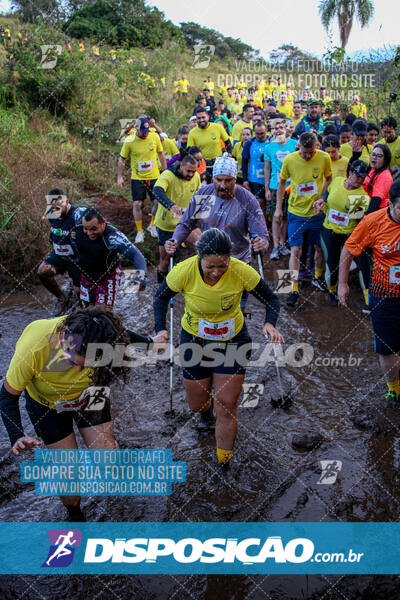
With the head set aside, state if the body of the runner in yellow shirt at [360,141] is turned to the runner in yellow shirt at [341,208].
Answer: yes

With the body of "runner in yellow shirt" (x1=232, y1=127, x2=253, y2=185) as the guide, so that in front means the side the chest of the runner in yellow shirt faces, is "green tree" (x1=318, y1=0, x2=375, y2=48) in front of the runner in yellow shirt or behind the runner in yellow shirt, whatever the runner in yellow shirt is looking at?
behind

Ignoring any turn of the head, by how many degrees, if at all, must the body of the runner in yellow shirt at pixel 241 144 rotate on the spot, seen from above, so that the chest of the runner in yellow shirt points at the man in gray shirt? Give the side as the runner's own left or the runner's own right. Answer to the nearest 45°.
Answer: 0° — they already face them

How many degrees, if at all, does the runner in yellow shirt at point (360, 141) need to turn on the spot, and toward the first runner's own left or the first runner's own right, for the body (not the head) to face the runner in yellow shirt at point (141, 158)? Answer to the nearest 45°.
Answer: approximately 90° to the first runner's own right

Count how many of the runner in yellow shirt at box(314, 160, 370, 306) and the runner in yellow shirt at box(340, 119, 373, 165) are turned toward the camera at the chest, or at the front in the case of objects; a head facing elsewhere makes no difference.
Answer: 2

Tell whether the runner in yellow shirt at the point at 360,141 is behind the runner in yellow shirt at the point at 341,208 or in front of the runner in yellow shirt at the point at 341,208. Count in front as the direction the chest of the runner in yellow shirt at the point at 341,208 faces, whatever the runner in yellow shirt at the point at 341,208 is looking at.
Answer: behind

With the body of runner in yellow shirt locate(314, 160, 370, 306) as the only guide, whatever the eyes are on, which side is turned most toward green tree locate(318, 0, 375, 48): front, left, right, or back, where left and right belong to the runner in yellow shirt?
back

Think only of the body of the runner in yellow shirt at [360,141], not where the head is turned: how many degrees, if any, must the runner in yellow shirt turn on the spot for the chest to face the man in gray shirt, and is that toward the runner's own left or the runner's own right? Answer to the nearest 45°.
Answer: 0° — they already face them
